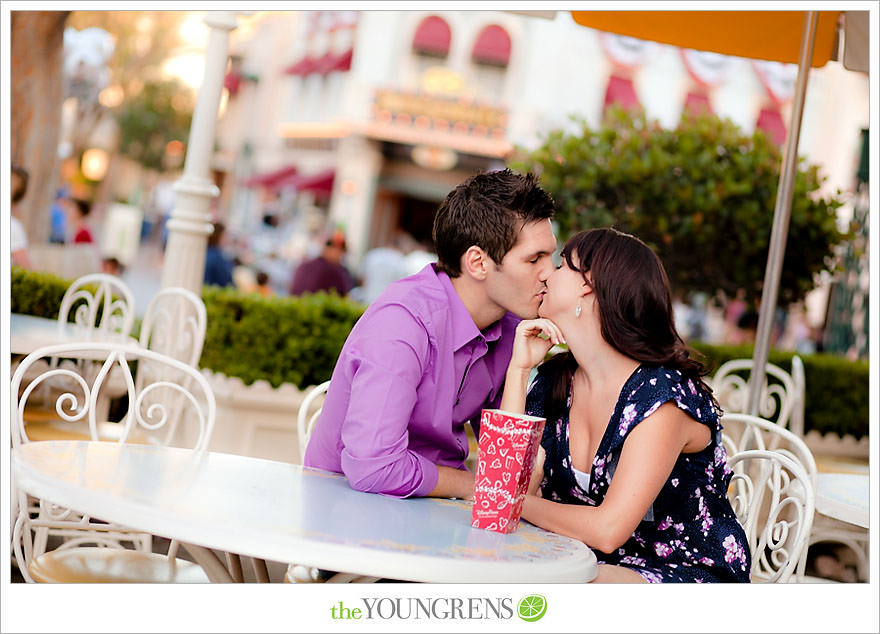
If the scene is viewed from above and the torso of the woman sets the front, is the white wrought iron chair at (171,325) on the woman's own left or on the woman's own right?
on the woman's own right

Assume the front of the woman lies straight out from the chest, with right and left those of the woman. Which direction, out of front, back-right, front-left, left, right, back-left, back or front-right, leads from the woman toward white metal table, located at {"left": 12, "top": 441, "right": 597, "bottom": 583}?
front

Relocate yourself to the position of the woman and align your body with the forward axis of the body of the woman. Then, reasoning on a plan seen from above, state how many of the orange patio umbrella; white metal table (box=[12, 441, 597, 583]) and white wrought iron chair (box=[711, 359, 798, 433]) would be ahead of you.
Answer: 1

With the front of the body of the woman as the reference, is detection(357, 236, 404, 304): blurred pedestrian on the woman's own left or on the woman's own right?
on the woman's own right

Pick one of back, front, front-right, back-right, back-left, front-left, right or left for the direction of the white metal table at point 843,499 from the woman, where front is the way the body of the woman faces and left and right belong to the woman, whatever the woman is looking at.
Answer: back

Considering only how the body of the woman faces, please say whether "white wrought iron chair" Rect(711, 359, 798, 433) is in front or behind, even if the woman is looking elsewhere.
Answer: behind

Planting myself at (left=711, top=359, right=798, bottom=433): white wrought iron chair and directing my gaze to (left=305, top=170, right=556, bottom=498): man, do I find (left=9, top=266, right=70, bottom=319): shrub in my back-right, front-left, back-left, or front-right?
front-right

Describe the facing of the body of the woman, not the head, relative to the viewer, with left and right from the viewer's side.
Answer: facing the viewer and to the left of the viewer

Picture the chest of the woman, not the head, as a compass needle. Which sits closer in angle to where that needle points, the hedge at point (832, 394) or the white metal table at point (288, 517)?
the white metal table

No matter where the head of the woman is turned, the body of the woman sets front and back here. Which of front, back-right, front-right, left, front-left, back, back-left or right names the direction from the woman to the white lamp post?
right

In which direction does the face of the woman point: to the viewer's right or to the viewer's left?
to the viewer's left

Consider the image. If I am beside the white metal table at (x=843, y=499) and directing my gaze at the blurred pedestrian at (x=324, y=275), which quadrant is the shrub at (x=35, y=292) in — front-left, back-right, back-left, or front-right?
front-left

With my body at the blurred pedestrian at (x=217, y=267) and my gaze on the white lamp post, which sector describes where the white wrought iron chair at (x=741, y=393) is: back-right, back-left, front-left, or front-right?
front-left

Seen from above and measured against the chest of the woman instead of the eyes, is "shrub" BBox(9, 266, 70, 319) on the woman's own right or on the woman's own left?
on the woman's own right
